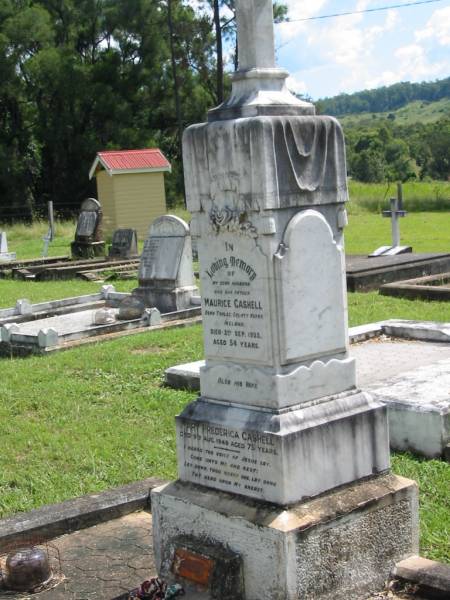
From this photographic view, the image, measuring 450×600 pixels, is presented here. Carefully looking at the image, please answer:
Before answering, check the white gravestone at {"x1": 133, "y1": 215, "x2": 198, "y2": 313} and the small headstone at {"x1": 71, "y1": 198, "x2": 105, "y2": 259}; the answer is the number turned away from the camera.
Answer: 0

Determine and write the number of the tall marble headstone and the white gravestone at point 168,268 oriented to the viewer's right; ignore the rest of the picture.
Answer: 0

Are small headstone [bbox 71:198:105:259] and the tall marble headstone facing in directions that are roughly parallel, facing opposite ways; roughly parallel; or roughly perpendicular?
roughly parallel

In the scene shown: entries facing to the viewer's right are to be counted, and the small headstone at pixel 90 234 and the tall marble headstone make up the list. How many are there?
0

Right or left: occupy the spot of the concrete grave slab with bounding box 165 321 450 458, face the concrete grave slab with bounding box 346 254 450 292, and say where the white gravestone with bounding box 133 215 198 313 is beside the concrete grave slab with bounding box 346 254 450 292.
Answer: left

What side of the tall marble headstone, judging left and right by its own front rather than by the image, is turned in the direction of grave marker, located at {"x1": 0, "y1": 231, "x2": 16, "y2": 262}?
right

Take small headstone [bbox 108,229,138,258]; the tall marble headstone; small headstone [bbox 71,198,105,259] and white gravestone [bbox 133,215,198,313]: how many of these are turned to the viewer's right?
0

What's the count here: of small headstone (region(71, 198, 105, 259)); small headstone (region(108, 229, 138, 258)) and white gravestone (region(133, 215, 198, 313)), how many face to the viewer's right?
0

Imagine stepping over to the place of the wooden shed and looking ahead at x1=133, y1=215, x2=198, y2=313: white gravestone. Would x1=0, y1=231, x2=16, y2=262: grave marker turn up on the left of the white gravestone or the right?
right

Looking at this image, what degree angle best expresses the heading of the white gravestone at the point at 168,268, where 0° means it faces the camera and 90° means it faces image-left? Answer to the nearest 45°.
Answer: approximately 45°

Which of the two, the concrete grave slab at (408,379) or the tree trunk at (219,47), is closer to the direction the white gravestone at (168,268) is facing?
the concrete grave slab

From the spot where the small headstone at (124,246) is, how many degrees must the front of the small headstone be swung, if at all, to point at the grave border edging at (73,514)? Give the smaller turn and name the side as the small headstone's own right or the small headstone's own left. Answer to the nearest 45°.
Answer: approximately 45° to the small headstone's own left

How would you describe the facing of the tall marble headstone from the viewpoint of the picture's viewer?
facing the viewer and to the left of the viewer

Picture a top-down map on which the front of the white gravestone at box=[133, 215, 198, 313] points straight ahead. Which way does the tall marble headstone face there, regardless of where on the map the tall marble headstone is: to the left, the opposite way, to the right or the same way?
the same way

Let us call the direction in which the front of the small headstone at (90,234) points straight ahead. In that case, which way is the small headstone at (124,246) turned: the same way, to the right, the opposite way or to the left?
the same way

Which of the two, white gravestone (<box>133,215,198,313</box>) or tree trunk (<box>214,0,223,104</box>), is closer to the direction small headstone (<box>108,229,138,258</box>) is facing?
the white gravestone

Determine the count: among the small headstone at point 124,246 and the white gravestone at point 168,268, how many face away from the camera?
0

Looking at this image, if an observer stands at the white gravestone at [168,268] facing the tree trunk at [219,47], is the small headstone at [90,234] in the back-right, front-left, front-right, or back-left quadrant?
front-left

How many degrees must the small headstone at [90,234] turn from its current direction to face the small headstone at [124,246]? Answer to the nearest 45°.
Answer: approximately 90° to its left

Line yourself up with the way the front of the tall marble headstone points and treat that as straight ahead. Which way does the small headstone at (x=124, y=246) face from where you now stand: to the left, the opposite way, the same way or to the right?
the same way
